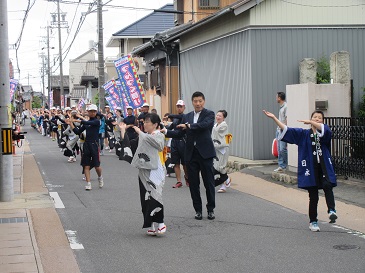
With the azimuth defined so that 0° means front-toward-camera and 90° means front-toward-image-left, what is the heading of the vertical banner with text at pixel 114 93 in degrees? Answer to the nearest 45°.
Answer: approximately 0°

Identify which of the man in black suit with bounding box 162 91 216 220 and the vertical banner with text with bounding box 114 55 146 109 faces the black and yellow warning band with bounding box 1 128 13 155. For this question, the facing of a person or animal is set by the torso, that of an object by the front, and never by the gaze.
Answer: the vertical banner with text

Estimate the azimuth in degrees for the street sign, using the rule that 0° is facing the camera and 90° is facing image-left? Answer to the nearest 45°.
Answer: approximately 0°

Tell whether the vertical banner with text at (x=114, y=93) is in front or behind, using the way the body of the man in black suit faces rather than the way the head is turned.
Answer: behind

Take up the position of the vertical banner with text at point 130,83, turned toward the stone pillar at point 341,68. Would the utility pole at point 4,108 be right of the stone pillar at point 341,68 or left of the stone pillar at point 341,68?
right
